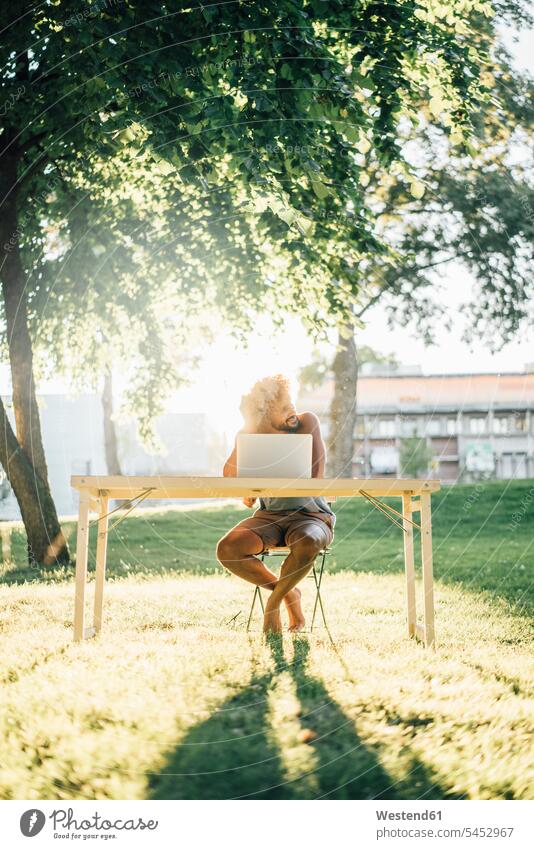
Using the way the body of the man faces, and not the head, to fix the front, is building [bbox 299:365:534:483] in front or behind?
behind

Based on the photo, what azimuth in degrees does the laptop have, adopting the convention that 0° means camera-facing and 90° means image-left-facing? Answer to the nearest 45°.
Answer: approximately 180°

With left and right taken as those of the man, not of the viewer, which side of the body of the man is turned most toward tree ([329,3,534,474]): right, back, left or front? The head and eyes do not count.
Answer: back

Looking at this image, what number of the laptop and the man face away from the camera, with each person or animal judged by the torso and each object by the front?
1

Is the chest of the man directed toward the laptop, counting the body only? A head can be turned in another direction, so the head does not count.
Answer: yes

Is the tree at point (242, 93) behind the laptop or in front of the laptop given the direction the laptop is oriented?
in front

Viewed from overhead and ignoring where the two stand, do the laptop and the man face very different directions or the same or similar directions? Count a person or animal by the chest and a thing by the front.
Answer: very different directions

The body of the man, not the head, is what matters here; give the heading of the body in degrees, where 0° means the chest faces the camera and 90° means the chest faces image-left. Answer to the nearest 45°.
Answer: approximately 0°

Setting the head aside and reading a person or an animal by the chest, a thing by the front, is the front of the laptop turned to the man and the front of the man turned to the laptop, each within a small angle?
yes

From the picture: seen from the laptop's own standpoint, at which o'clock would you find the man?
The man is roughly at 12 o'clock from the laptop.
